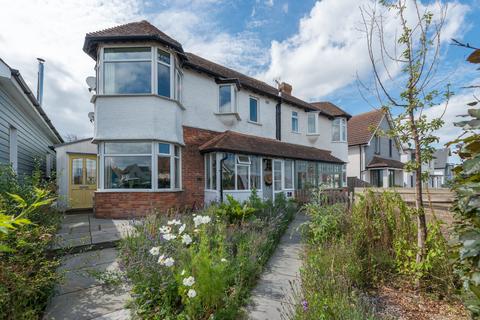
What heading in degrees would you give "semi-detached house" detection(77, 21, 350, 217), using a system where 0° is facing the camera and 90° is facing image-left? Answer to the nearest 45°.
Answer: approximately 315°

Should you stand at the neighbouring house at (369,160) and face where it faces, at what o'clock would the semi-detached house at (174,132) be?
The semi-detached house is roughly at 2 o'clock from the neighbouring house.

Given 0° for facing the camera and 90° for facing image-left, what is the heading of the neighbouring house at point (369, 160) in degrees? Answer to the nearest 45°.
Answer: approximately 315°

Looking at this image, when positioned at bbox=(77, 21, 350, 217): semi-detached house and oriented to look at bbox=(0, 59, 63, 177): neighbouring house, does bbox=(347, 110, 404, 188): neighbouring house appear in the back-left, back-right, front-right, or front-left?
back-right

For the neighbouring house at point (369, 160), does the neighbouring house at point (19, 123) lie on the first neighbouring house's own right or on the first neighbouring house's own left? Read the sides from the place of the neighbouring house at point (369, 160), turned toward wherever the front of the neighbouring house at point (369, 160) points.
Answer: on the first neighbouring house's own right

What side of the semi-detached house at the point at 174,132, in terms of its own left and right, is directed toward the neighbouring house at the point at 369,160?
left
